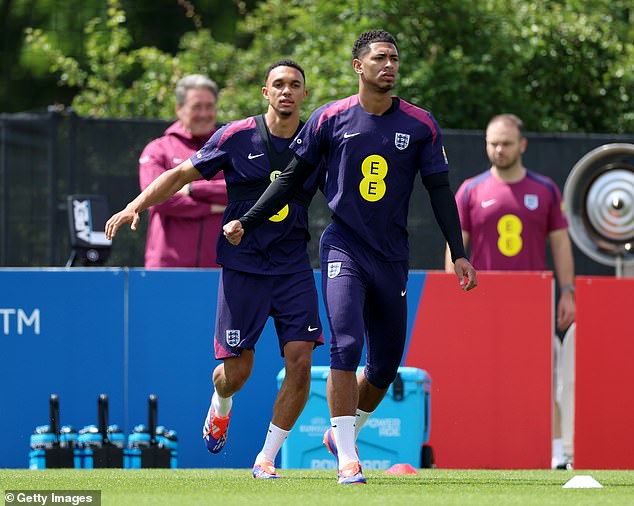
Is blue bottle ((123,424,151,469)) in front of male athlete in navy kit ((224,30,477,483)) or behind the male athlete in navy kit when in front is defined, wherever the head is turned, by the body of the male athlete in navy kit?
behind

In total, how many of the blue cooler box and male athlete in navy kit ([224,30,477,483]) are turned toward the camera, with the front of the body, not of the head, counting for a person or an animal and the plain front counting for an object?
2

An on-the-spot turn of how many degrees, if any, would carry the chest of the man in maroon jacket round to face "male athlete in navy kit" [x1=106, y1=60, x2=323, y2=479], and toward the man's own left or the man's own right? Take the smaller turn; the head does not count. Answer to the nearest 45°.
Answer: approximately 45° to the man's own right

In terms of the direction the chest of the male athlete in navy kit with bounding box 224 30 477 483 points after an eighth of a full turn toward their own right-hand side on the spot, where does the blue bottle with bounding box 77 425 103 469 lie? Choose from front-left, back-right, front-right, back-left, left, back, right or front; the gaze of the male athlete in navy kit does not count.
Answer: right

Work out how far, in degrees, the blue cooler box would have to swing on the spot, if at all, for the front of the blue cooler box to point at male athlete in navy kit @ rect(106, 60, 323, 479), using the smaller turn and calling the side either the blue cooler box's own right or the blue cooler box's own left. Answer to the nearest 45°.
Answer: approximately 45° to the blue cooler box's own right

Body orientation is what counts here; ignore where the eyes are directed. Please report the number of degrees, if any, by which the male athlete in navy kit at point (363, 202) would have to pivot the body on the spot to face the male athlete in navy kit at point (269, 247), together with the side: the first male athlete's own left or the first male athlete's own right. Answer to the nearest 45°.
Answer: approximately 135° to the first male athlete's own right

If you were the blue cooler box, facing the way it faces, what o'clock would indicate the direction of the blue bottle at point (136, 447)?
The blue bottle is roughly at 3 o'clock from the blue cooler box.

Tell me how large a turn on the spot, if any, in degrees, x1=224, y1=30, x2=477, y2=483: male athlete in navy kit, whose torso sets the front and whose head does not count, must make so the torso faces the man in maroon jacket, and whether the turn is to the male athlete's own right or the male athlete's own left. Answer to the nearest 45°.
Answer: approximately 135° to the male athlete's own right

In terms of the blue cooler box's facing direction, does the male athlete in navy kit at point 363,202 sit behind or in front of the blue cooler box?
in front

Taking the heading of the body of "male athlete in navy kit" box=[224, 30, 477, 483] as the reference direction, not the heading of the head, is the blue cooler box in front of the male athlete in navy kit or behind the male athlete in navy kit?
behind

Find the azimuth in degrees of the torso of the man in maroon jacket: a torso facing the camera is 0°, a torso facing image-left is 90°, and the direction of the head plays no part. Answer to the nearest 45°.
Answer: approximately 315°
